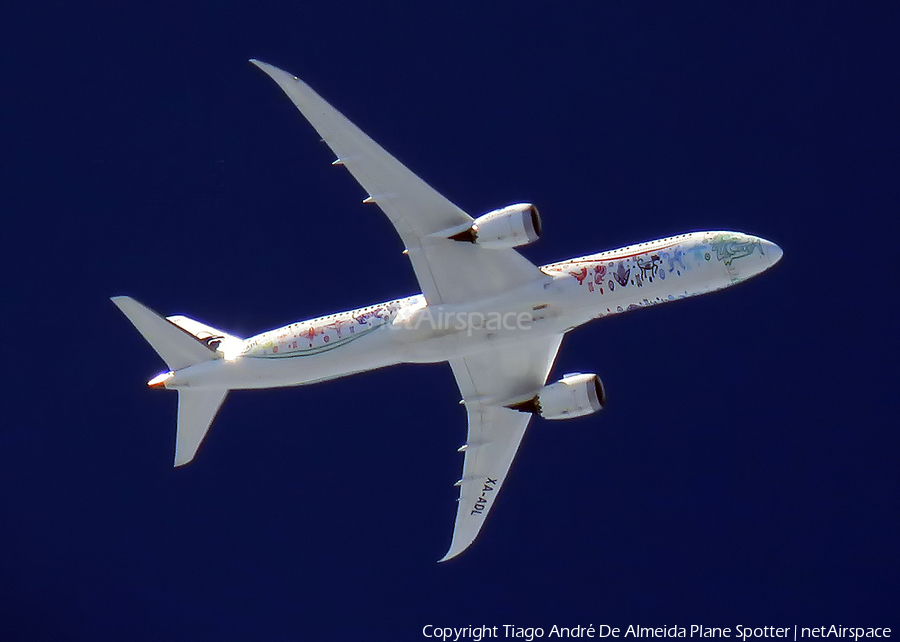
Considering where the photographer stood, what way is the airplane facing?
facing to the right of the viewer
